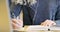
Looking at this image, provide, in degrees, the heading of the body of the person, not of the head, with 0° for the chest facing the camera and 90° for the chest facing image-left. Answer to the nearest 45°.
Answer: approximately 45°
